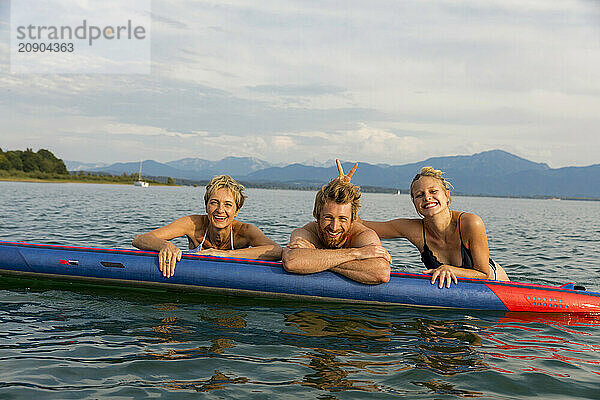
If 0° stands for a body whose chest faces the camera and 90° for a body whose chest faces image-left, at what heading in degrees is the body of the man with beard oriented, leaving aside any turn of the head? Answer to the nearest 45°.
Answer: approximately 0°
